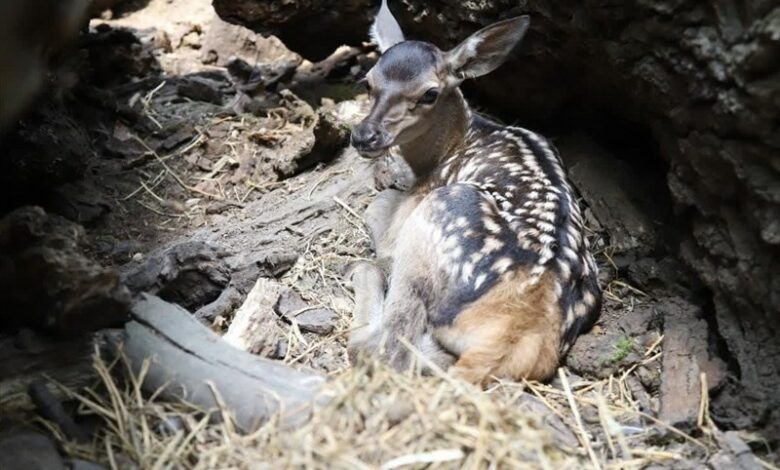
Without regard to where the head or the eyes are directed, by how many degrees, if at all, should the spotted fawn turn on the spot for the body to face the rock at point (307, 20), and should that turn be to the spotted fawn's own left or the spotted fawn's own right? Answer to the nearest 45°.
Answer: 0° — it already faces it

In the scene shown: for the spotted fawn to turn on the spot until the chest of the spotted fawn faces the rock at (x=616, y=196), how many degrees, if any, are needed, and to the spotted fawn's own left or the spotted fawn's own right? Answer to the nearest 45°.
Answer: approximately 90° to the spotted fawn's own right

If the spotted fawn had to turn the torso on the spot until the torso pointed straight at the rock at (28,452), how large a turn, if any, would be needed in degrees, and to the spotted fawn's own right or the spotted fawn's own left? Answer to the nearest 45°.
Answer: approximately 90° to the spotted fawn's own left

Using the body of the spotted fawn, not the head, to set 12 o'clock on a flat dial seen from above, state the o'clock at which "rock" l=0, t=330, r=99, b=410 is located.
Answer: The rock is roughly at 9 o'clock from the spotted fawn.

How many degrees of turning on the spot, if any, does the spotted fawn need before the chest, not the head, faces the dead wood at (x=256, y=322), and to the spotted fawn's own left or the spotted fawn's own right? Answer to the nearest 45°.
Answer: approximately 90° to the spotted fawn's own left

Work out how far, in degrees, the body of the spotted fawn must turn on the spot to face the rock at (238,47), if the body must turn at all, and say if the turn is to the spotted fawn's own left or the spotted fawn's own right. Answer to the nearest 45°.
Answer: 0° — it already faces it

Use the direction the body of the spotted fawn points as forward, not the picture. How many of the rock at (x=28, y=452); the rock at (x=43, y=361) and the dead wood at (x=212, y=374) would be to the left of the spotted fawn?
3

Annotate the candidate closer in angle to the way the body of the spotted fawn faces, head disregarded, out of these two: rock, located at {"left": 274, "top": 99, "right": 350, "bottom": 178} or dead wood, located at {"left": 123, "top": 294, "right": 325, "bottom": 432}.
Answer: the rock

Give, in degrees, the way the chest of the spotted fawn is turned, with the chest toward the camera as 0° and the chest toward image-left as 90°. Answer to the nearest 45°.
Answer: approximately 135°

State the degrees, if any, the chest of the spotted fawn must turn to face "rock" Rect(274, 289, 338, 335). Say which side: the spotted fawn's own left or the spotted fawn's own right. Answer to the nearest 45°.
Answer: approximately 45° to the spotted fawn's own left

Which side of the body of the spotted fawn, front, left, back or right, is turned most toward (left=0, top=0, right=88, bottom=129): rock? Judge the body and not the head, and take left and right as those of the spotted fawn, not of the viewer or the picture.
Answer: left

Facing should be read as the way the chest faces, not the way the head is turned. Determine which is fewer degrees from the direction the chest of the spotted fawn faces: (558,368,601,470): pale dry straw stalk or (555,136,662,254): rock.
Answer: the rock
